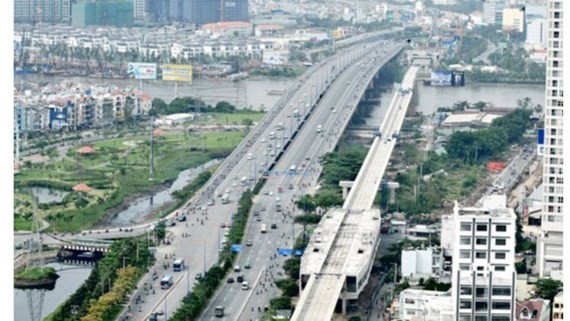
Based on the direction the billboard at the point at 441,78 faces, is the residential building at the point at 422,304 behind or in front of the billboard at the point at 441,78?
in front

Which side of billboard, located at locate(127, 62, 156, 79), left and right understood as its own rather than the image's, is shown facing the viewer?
front

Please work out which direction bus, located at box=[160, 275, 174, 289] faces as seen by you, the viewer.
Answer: facing the viewer and to the left of the viewer

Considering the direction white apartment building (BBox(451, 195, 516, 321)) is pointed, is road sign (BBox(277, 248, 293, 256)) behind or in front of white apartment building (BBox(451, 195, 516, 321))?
behind

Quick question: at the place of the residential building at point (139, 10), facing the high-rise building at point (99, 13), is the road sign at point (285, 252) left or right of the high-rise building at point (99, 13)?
left

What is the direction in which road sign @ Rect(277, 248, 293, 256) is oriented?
toward the camera

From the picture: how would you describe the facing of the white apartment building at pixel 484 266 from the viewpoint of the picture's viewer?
facing the viewer

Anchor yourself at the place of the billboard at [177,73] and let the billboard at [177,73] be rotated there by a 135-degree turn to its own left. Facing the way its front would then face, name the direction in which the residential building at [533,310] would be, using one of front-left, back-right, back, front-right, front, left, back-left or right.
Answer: back-right

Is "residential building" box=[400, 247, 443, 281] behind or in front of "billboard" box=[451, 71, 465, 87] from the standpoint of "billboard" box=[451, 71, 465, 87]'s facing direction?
in front

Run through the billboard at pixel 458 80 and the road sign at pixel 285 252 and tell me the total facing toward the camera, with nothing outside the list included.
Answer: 2

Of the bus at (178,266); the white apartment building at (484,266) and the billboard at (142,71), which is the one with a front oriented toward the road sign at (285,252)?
the billboard

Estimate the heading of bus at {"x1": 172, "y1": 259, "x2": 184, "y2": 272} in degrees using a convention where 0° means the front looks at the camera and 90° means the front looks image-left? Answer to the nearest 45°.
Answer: approximately 45°

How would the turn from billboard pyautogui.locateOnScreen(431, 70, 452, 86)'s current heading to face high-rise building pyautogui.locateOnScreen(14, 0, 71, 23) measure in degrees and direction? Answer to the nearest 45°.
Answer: approximately 135° to its right

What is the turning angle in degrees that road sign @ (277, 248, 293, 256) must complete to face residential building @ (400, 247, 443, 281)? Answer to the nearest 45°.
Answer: approximately 45° to its left

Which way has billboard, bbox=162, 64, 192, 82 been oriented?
toward the camera

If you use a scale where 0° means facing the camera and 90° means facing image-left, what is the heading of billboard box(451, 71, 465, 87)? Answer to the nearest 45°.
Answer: approximately 0°

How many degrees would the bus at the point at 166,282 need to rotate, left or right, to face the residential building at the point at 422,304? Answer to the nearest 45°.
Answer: approximately 90° to its left

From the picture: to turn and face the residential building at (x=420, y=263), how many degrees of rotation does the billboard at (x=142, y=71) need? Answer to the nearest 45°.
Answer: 0° — it already faces it

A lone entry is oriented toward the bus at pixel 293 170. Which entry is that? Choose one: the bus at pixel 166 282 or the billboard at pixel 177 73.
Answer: the billboard

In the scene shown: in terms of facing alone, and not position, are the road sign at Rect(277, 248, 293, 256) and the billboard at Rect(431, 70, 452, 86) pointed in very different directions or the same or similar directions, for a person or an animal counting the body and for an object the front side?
same or similar directions

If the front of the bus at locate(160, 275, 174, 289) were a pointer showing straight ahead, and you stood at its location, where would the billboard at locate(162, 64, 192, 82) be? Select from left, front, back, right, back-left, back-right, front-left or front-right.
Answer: back-right

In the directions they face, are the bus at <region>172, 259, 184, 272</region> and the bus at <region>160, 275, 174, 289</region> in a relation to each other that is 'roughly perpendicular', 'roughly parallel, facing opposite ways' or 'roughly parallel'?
roughly parallel

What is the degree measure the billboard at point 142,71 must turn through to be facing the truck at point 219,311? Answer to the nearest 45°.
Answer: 0° — it already faces it

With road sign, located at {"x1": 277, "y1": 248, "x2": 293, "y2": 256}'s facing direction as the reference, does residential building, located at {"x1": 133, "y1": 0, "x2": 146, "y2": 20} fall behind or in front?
behind
